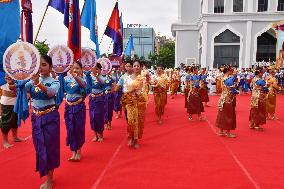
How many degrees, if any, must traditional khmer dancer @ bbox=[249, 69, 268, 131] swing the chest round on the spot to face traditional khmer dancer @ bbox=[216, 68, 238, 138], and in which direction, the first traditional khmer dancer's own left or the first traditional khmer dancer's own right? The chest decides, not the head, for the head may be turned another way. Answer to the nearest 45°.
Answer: approximately 90° to the first traditional khmer dancer's own right

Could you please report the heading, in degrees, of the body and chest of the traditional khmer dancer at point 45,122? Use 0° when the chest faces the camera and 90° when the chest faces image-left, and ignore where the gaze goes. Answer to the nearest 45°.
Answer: approximately 45°

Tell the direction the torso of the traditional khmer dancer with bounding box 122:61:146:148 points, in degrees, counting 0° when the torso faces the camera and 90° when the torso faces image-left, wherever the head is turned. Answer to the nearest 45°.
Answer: approximately 0°

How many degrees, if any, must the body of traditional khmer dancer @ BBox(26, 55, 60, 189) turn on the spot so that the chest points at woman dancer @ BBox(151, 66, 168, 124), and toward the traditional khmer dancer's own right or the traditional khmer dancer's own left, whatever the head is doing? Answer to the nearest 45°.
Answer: approximately 180°

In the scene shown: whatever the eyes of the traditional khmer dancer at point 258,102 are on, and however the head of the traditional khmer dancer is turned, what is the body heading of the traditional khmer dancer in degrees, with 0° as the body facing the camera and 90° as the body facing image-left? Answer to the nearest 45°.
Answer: approximately 315°
